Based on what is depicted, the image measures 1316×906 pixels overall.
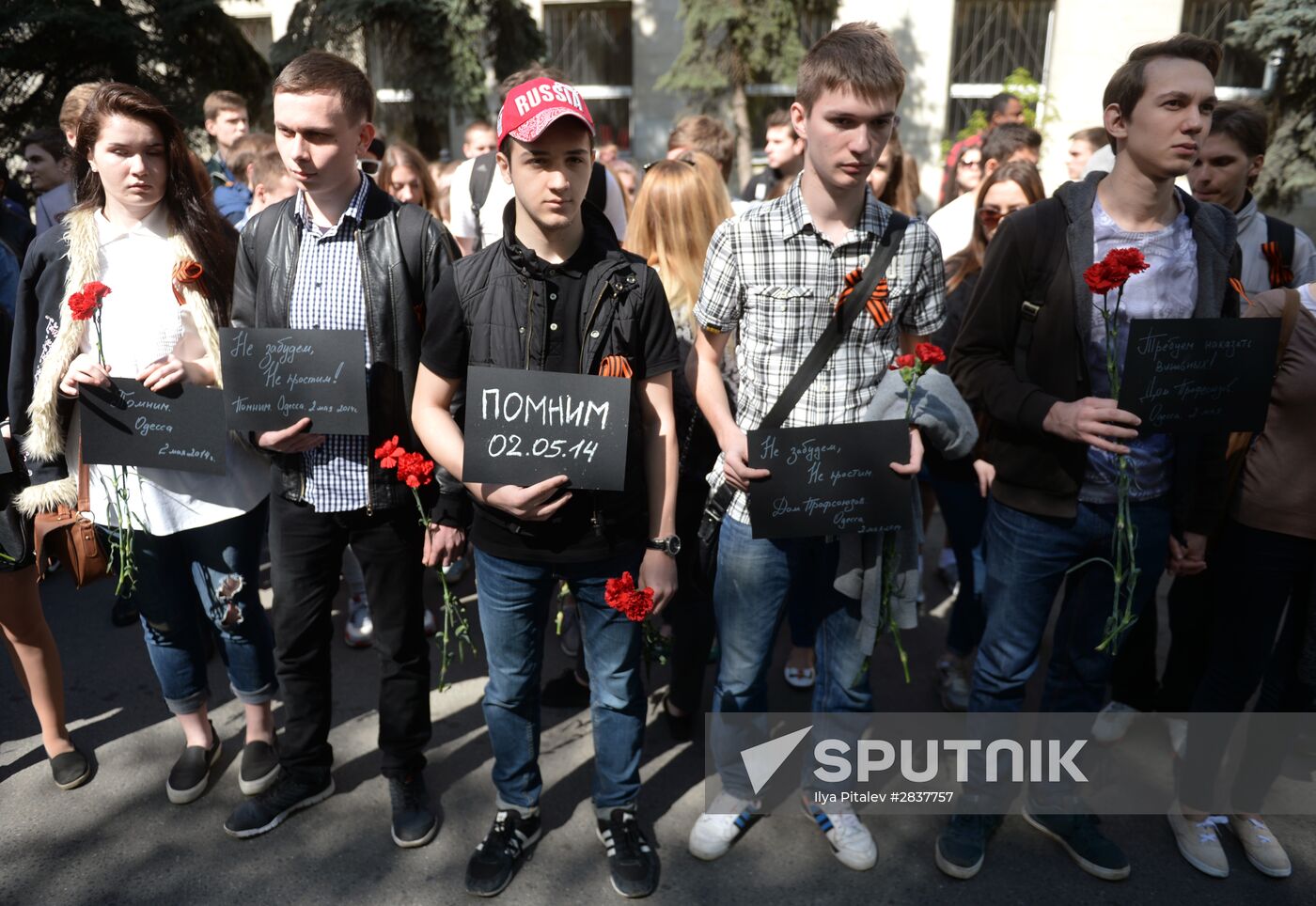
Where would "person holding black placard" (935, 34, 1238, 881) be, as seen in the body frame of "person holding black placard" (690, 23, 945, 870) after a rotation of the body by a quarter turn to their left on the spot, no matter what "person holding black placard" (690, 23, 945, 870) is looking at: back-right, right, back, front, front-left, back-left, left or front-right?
front

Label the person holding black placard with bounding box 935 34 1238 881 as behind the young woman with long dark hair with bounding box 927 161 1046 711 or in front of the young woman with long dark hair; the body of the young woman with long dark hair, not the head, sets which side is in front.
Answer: in front

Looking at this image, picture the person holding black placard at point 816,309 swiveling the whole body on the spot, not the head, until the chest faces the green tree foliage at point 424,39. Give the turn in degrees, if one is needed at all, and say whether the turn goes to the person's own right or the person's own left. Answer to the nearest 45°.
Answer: approximately 135° to the person's own right

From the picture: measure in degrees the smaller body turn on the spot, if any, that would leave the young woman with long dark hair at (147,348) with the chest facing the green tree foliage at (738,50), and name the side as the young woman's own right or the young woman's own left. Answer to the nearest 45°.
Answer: approximately 135° to the young woman's own left

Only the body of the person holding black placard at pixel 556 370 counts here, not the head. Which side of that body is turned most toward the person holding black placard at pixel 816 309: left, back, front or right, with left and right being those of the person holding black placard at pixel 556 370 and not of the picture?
left

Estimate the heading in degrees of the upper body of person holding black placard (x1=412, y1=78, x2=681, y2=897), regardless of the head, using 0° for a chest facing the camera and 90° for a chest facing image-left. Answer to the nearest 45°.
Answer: approximately 0°

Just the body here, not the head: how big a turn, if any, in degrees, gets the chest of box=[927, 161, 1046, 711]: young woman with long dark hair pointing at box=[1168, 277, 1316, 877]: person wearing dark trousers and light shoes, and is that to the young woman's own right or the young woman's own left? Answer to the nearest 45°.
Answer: approximately 45° to the young woman's own left

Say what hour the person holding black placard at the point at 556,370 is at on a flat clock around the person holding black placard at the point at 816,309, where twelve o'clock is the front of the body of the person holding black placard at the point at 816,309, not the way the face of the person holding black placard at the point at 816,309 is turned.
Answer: the person holding black placard at the point at 556,370 is roughly at 2 o'clock from the person holding black placard at the point at 816,309.

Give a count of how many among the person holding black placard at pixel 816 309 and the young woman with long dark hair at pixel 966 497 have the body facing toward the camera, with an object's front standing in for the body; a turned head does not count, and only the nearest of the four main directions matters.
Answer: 2

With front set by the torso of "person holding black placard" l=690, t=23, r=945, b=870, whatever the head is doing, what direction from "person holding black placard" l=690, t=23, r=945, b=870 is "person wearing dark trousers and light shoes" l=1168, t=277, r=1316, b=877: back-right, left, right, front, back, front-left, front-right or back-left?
left

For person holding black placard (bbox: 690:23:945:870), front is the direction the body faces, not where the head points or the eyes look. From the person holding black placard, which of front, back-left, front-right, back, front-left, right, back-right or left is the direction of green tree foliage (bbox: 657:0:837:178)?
back

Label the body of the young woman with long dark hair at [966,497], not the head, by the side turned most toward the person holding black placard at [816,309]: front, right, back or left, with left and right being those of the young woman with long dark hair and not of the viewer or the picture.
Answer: front
